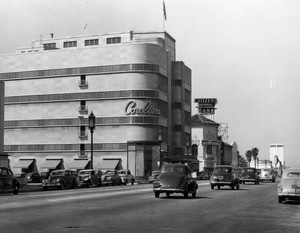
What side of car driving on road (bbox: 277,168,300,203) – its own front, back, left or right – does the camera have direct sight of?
back

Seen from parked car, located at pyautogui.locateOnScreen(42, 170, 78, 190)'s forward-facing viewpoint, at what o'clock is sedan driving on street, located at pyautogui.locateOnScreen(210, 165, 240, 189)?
The sedan driving on street is roughly at 8 o'clock from the parked car.

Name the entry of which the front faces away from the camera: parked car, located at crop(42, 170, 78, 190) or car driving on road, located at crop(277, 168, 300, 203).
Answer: car driving on road, located at crop(277, 168, 300, 203)

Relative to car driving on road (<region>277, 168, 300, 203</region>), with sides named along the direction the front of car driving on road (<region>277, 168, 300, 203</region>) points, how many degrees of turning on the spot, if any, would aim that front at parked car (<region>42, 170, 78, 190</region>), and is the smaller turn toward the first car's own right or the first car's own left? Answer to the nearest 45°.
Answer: approximately 45° to the first car's own left

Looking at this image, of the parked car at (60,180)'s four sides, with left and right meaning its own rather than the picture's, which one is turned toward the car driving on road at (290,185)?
left

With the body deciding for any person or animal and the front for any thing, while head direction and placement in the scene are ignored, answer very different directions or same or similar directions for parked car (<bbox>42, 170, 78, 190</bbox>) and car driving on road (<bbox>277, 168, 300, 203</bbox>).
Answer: very different directions

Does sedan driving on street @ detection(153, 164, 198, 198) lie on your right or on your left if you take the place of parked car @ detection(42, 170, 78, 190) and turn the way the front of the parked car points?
on your left

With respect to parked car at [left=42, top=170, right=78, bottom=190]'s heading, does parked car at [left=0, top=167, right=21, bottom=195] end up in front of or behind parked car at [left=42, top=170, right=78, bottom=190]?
in front

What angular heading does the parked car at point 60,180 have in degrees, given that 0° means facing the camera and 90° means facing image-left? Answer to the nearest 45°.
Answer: approximately 45°
